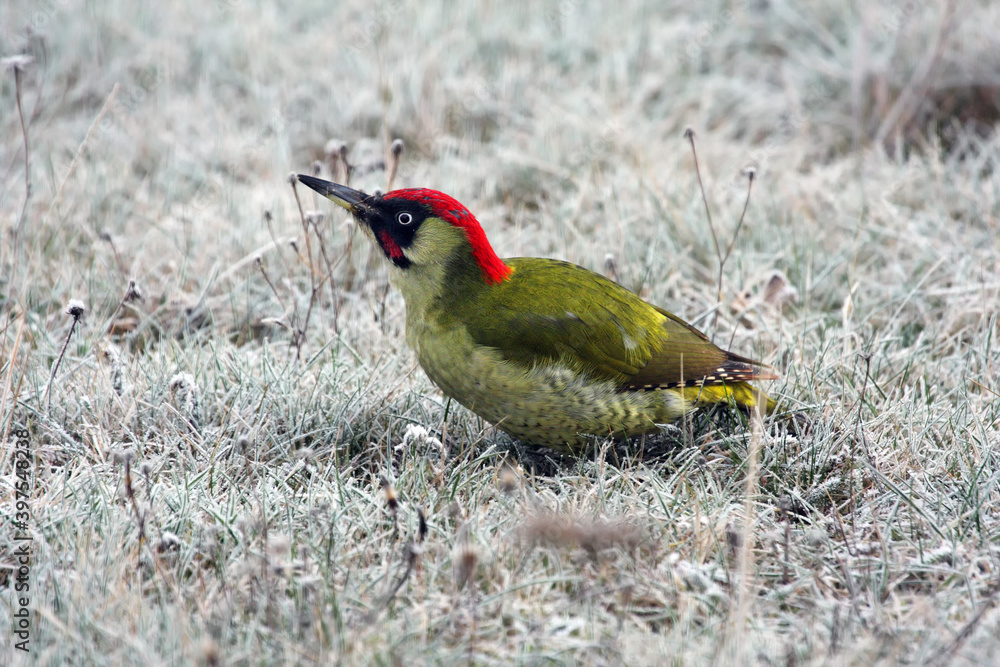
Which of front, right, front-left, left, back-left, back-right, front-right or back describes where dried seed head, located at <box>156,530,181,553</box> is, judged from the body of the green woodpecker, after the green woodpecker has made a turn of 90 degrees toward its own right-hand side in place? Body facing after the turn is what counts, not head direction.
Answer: back-left

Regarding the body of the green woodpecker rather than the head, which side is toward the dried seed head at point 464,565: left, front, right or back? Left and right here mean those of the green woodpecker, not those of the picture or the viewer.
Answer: left

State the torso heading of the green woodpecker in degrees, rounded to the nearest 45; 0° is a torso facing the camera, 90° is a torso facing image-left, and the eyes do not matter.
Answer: approximately 90°
